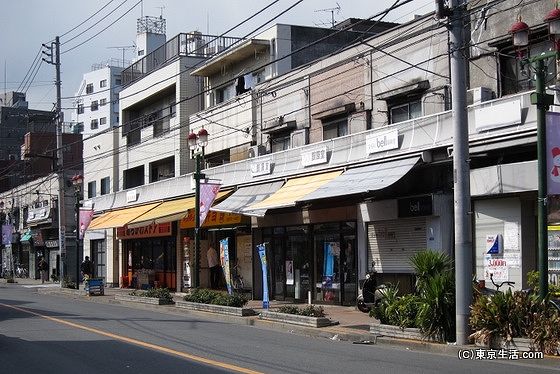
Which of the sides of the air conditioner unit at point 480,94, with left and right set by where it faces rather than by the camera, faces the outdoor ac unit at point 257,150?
right

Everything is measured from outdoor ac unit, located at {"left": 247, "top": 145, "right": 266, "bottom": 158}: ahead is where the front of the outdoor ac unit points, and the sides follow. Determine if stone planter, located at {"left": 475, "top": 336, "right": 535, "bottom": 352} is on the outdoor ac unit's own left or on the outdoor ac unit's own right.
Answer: on the outdoor ac unit's own left

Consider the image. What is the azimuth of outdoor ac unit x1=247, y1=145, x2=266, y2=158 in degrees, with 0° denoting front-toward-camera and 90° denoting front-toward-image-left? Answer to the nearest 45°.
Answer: approximately 45°

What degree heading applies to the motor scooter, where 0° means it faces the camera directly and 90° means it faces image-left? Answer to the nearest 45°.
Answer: approximately 45°

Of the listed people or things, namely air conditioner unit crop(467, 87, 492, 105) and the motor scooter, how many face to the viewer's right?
0

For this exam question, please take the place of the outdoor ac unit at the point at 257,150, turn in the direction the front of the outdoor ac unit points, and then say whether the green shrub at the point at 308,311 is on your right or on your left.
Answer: on your left

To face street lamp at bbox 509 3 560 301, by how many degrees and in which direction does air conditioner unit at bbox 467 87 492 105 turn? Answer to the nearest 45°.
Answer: approximately 45° to its left

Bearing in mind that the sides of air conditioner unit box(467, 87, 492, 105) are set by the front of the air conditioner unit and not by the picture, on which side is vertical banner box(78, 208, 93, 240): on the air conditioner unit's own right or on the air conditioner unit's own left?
on the air conditioner unit's own right

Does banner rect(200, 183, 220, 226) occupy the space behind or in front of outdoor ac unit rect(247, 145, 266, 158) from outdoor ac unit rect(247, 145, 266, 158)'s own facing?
in front

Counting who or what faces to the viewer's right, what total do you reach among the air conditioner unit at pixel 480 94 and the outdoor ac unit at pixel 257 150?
0

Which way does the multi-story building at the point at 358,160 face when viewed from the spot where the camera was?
facing the viewer and to the left of the viewer
